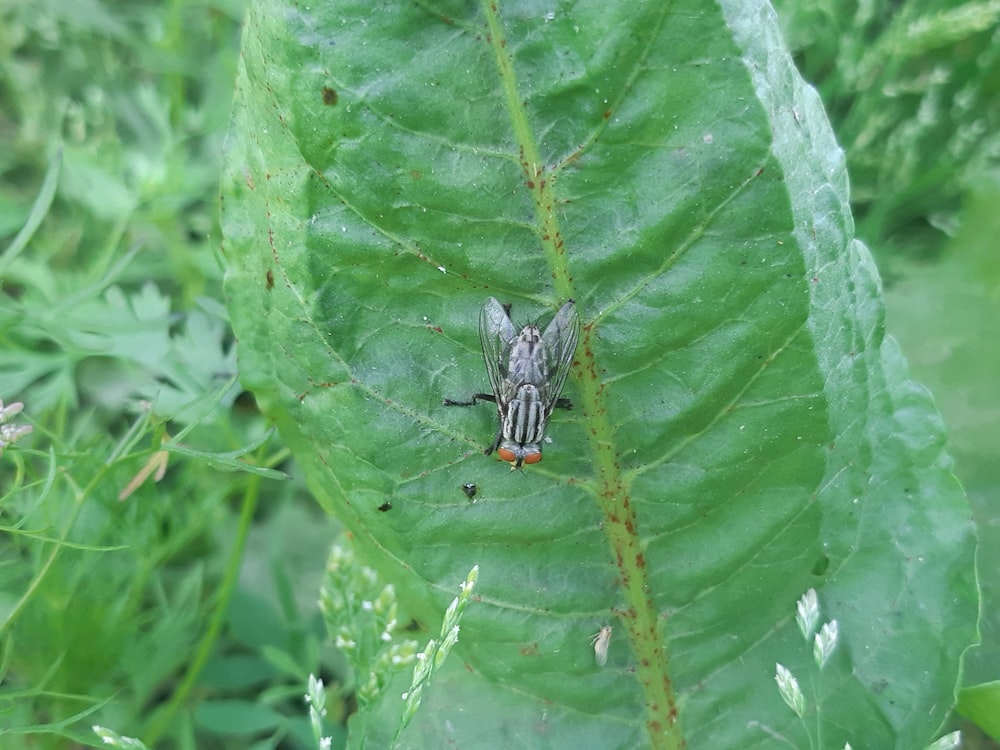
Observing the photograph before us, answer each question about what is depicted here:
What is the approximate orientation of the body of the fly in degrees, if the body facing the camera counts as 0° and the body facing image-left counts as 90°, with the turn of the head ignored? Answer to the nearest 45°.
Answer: approximately 0°
